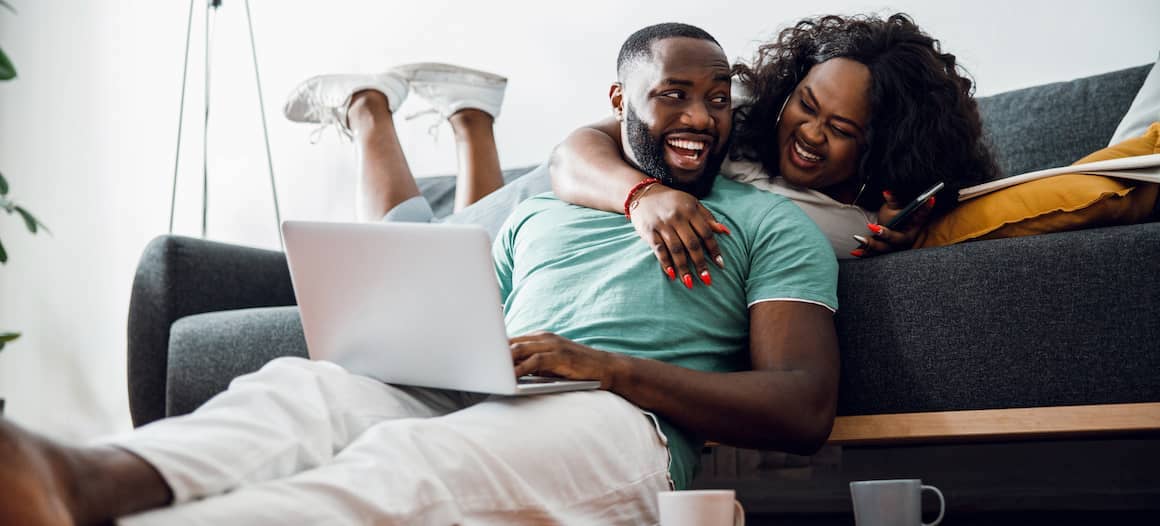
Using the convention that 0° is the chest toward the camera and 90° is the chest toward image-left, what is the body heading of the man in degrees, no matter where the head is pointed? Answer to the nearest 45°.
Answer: approximately 45°

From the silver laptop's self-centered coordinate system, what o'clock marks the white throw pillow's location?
The white throw pillow is roughly at 1 o'clock from the silver laptop.

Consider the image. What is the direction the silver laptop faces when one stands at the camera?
facing away from the viewer and to the right of the viewer

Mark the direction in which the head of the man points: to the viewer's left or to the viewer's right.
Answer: to the viewer's right

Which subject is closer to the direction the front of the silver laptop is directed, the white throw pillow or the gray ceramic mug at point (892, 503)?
the white throw pillow

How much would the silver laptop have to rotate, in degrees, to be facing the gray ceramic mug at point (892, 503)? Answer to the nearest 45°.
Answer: approximately 45° to its right

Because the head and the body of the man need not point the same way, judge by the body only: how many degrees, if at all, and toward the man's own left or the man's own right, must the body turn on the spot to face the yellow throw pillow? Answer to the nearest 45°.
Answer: approximately 135° to the man's own left
